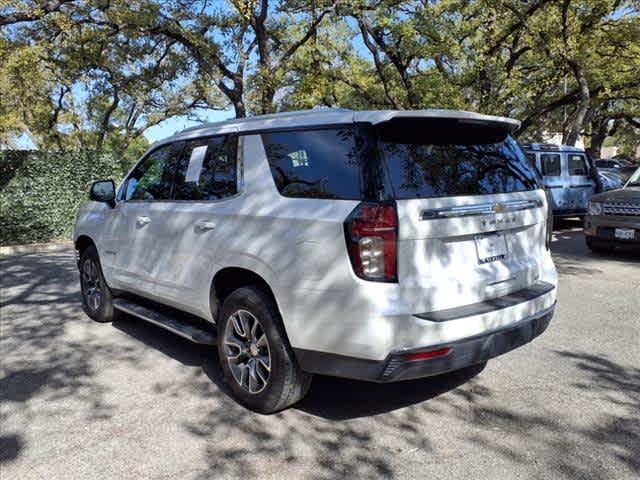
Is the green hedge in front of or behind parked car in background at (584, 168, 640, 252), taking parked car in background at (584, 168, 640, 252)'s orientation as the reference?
in front

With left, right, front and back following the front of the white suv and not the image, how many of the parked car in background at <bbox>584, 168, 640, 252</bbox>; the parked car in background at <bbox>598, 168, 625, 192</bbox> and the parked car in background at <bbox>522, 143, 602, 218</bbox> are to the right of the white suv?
3

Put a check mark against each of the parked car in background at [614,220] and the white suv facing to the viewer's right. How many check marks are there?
0

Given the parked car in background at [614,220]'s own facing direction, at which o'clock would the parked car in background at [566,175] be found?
the parked car in background at [566,175] is roughly at 4 o'clock from the parked car in background at [614,220].

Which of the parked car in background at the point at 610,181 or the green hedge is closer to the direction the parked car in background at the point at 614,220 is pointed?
the green hedge

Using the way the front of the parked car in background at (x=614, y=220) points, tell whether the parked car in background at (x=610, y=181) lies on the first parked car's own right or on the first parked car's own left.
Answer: on the first parked car's own right

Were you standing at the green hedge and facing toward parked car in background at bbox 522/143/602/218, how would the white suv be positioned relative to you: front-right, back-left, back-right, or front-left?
front-right

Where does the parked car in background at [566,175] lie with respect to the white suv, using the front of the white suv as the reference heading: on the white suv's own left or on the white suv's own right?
on the white suv's own right

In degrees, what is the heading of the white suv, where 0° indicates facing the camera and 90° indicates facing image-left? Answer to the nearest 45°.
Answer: approximately 135°

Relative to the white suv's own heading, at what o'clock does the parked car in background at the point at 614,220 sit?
The parked car in background is roughly at 3 o'clock from the white suv.

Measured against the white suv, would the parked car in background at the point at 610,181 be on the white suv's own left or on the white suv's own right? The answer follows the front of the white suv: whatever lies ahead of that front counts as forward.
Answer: on the white suv's own right

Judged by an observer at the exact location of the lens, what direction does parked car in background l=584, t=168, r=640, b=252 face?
facing the viewer and to the left of the viewer

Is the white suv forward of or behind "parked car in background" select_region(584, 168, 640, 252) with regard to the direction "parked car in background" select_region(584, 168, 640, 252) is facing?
forward

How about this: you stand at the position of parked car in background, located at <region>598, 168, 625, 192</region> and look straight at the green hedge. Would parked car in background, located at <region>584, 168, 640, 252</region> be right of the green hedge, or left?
left
